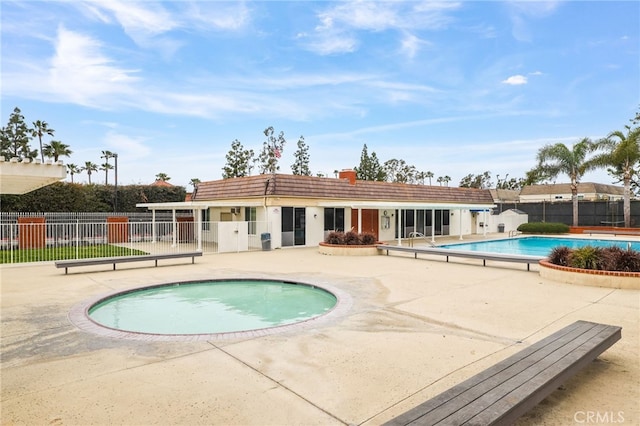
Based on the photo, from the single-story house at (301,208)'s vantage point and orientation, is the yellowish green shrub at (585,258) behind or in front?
in front

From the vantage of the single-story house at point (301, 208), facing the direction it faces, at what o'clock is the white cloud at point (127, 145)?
The white cloud is roughly at 6 o'clock from the single-story house.

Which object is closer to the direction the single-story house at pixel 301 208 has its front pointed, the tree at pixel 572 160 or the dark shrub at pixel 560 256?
the dark shrub

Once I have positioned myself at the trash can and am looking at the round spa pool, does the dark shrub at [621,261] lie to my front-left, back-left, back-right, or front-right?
front-left

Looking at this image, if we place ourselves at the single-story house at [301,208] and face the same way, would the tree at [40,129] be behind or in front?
behind

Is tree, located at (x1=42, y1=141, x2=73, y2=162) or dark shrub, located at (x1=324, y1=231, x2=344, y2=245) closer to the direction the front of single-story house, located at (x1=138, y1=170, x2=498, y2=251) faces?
the dark shrub

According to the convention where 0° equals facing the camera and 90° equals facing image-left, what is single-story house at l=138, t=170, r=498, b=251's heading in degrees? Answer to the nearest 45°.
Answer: approximately 315°

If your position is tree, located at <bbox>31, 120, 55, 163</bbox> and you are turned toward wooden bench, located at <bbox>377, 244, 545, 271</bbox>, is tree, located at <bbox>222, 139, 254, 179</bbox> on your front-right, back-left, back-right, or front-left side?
front-left

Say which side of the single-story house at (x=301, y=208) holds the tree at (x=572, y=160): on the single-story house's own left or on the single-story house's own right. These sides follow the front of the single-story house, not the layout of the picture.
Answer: on the single-story house's own left

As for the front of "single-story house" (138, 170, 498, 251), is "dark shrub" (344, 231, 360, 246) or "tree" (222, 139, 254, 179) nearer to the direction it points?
the dark shrub

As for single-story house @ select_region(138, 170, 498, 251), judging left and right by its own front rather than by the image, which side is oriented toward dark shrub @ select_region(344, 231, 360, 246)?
front

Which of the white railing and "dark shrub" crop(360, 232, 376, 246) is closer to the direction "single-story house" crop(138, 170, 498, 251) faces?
the dark shrub

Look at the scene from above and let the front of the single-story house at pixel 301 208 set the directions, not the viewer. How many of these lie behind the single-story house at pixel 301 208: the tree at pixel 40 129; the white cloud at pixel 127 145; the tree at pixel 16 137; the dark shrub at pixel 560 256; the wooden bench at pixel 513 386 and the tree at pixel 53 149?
4

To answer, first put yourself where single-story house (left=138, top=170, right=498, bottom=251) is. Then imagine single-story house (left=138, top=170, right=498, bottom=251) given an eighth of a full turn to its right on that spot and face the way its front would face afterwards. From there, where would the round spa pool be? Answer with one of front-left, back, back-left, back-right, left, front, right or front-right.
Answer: front

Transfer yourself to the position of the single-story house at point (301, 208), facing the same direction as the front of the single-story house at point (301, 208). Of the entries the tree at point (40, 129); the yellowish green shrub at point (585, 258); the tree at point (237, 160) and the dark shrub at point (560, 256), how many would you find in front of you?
2

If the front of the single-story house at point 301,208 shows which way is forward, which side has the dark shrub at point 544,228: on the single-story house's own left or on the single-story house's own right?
on the single-story house's own left
